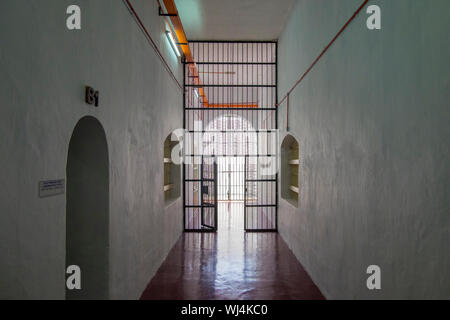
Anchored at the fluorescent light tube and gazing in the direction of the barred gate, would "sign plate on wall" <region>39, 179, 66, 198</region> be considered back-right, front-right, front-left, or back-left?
back-right

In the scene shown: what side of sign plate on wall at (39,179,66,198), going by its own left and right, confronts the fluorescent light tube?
left

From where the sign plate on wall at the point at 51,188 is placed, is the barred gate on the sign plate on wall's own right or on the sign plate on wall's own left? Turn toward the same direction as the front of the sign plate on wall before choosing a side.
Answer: on the sign plate on wall's own left

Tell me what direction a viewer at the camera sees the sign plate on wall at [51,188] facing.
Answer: facing the viewer and to the right of the viewer
